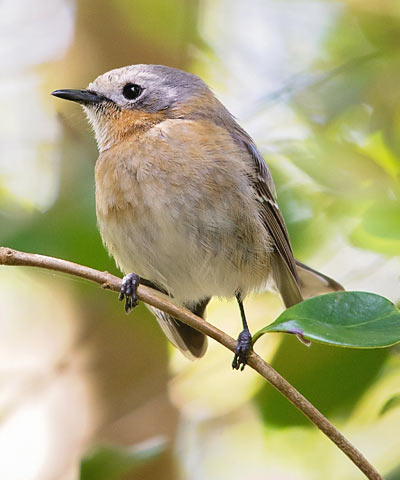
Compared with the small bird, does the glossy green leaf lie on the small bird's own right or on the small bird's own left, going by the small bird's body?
on the small bird's own left

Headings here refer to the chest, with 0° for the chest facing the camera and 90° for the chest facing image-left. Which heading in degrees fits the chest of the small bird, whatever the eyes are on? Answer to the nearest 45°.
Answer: approximately 45°

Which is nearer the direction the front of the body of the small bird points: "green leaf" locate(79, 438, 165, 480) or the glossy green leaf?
the green leaf

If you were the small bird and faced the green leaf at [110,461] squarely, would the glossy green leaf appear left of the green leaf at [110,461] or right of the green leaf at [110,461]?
left
